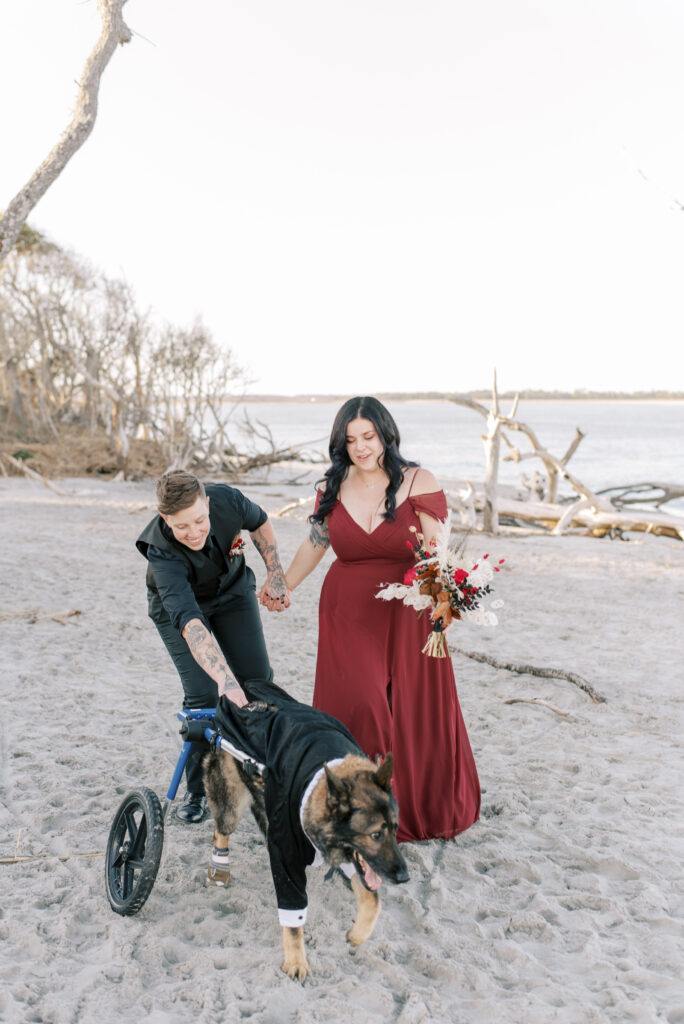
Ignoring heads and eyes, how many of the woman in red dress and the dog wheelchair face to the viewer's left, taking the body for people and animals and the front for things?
0

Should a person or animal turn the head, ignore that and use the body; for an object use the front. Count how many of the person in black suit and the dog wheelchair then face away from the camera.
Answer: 0

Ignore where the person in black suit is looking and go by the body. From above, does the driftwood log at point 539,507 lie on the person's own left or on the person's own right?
on the person's own left

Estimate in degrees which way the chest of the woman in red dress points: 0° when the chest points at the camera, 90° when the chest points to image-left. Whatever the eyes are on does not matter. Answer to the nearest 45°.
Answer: approximately 0°

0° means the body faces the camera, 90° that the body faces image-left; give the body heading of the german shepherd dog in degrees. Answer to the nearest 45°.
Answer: approximately 315°

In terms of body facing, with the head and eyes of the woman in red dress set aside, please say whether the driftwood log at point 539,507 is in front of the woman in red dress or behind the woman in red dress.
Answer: behind

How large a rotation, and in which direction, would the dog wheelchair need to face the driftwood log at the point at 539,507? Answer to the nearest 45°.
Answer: approximately 90° to its left

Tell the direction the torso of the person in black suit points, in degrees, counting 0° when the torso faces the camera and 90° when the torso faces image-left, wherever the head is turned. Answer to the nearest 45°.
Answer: approximately 315°

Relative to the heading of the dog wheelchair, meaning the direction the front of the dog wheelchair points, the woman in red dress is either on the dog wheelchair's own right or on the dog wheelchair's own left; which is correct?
on the dog wheelchair's own left
